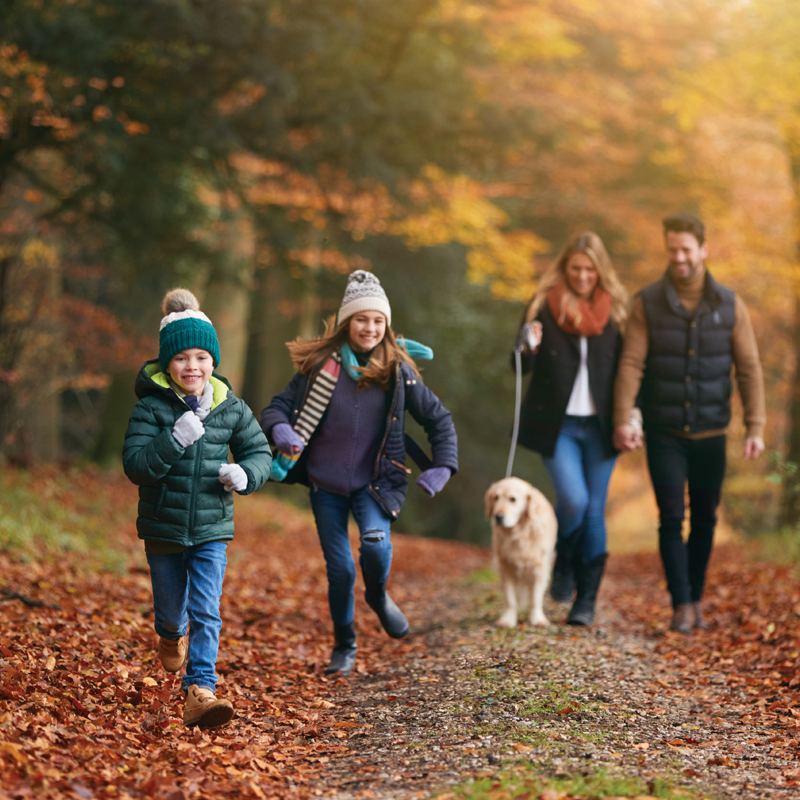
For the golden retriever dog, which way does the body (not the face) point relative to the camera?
toward the camera

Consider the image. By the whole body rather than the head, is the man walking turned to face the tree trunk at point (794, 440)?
no

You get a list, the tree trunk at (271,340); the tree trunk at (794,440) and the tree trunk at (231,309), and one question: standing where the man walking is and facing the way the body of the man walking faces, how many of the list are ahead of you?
0

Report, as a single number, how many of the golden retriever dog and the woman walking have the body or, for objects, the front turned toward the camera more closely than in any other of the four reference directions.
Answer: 2

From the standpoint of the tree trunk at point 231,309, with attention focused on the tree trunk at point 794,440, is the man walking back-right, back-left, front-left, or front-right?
front-right

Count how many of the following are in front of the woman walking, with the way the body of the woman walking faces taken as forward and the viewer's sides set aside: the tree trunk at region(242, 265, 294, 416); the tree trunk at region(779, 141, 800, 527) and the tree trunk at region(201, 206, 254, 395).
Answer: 0

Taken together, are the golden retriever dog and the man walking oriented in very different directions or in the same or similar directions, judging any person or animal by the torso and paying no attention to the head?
same or similar directions

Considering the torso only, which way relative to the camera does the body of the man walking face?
toward the camera

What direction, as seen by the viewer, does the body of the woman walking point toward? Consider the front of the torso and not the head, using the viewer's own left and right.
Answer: facing the viewer

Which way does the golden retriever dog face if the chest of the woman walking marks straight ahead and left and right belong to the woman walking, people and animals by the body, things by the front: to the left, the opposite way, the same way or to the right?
the same way

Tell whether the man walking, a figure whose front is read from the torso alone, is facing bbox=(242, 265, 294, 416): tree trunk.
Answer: no

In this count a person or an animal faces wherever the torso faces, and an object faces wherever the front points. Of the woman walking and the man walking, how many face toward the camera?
2
